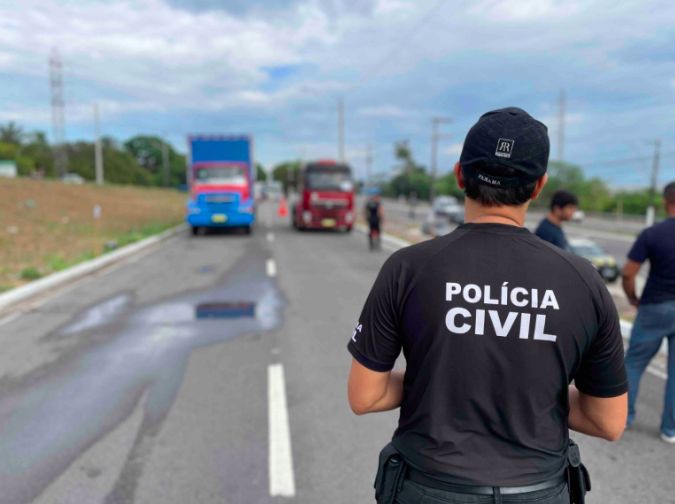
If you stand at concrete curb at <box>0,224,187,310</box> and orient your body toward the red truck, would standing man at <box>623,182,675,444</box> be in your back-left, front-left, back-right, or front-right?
back-right

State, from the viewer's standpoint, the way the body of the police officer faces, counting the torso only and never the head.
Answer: away from the camera

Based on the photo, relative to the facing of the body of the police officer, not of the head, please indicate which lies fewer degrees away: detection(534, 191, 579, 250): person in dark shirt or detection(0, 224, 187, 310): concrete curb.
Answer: the person in dark shirt

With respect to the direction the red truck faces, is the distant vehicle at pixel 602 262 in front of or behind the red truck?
in front

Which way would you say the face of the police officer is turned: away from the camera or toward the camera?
away from the camera
